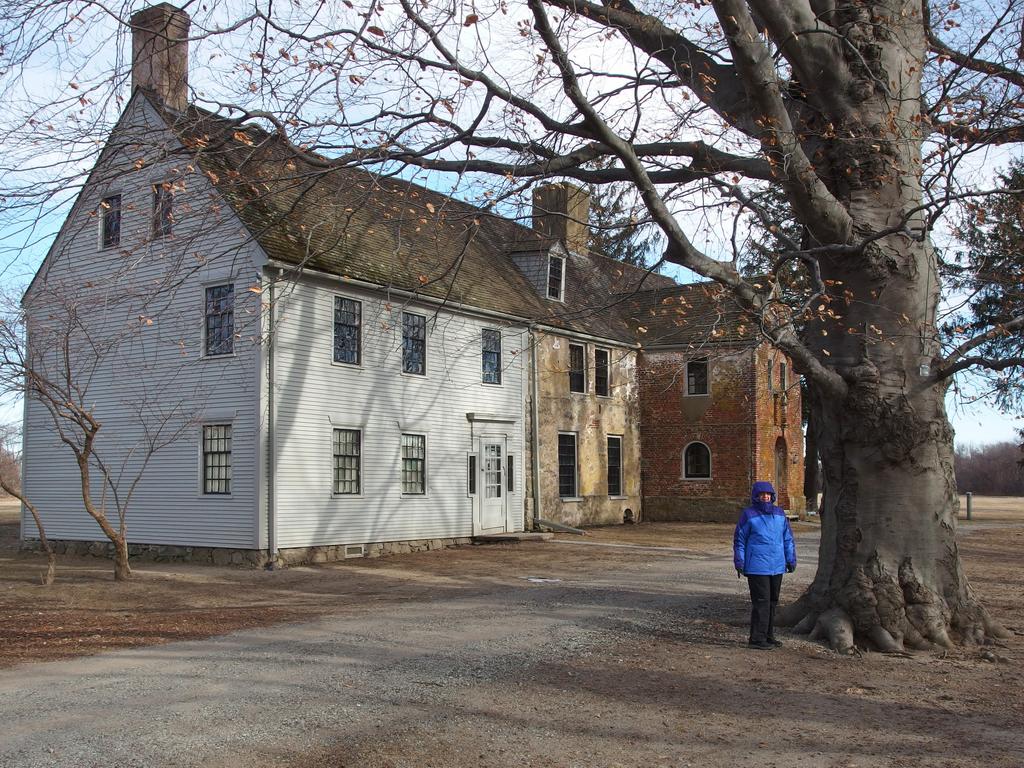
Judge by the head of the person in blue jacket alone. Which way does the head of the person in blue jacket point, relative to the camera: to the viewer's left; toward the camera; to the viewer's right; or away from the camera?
toward the camera

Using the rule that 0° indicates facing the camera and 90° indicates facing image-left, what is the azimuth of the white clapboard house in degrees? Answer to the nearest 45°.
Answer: approximately 315°

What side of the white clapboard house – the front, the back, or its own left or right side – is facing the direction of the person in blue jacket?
front
